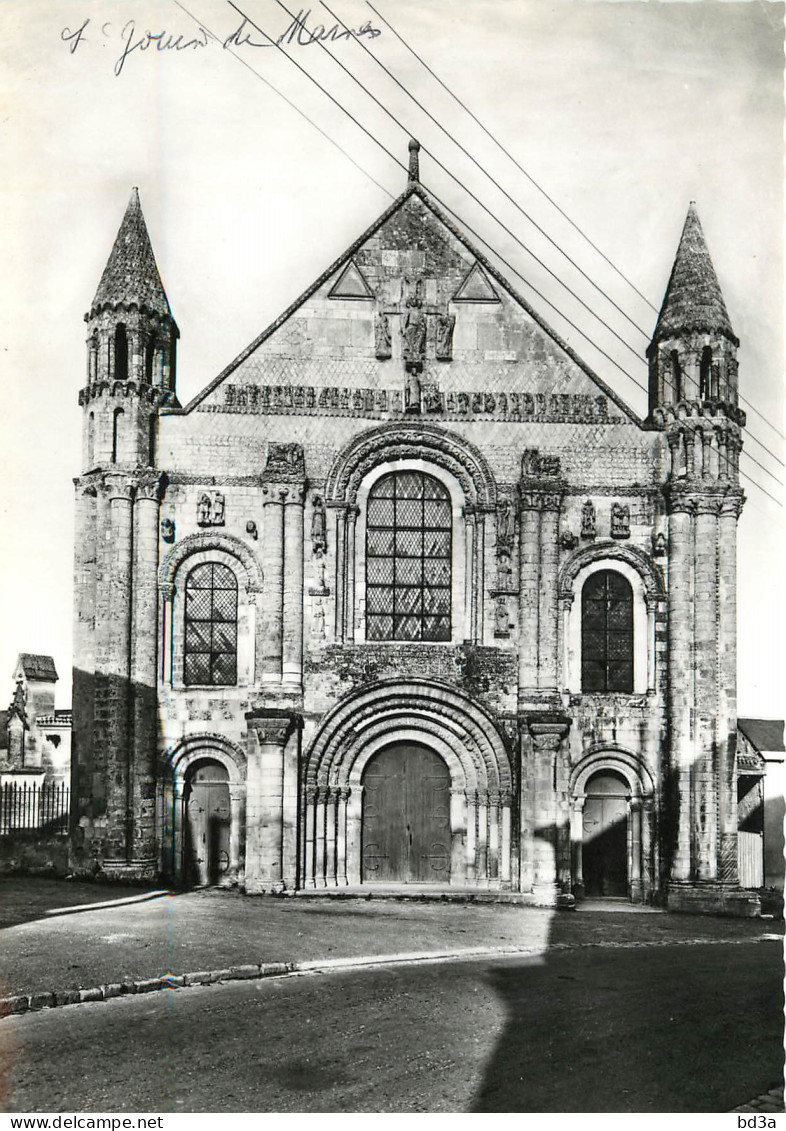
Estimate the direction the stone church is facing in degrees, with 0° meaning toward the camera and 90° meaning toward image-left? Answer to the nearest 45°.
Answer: approximately 0°

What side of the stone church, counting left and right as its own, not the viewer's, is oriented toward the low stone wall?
right

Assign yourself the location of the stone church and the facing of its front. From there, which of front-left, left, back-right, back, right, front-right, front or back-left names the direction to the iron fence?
back-right

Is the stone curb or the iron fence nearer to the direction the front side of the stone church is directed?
the stone curb

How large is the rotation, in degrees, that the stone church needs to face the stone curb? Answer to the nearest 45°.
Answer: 0° — it already faces it

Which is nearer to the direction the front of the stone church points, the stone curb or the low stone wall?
the stone curb
